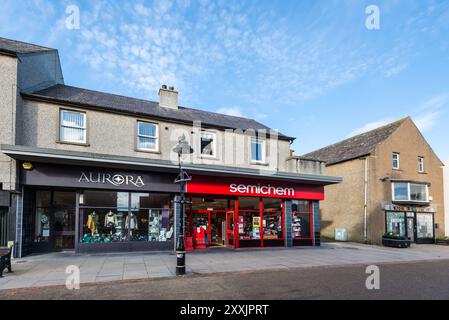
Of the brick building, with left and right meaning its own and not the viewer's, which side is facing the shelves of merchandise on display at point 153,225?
right

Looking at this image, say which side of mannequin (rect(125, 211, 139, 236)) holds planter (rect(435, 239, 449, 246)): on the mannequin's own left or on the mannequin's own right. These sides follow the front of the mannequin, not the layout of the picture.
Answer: on the mannequin's own left

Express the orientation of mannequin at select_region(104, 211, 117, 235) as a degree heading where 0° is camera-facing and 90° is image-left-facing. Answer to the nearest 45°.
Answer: approximately 0°

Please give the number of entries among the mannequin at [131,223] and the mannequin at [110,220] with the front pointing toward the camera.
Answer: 2

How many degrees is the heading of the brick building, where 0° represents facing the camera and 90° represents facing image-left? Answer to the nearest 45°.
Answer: approximately 315°

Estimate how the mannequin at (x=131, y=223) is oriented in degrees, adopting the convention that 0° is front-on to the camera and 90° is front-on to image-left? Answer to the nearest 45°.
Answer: approximately 0°

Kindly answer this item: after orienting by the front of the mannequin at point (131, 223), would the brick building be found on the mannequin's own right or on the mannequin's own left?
on the mannequin's own left
